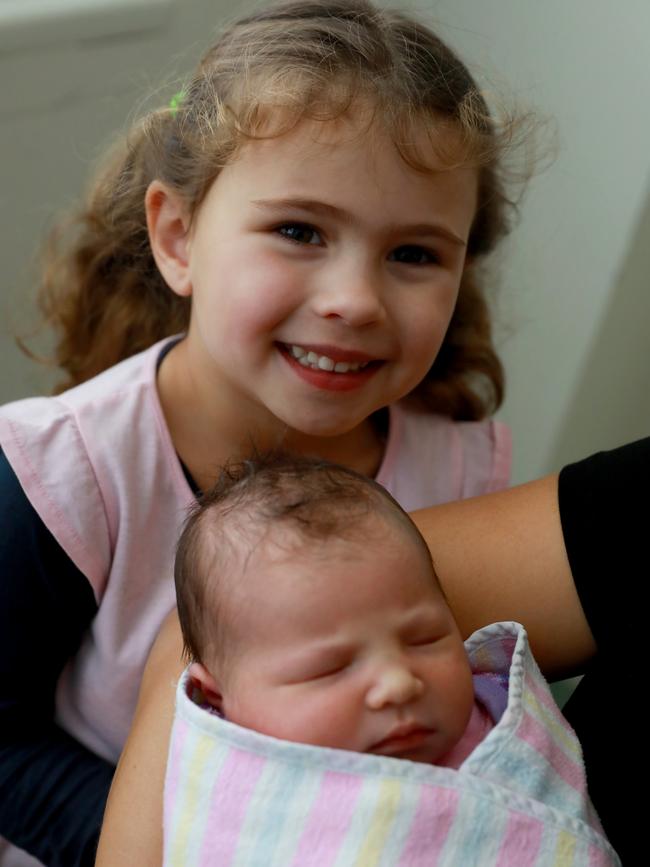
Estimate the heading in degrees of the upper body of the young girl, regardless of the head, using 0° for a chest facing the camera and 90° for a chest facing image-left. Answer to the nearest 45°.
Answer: approximately 315°
